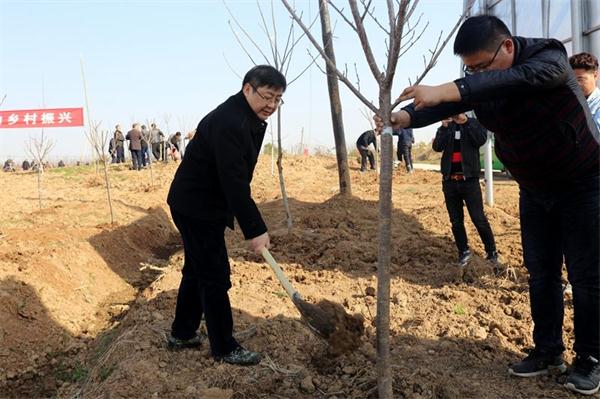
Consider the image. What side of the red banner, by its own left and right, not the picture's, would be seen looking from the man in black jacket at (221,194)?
front

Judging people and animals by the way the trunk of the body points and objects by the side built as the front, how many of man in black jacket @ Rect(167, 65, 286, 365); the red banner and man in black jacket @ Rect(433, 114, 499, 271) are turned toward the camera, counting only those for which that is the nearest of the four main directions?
2

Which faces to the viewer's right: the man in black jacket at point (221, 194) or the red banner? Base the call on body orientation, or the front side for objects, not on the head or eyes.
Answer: the man in black jacket

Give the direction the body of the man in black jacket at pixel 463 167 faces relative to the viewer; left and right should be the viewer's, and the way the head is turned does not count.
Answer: facing the viewer

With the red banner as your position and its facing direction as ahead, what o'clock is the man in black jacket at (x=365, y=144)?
The man in black jacket is roughly at 10 o'clock from the red banner.

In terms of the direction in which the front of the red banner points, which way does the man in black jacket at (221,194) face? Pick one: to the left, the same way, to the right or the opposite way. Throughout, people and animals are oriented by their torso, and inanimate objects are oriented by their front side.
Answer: to the left

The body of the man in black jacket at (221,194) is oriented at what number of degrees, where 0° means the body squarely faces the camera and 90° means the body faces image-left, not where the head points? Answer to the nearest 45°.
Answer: approximately 270°

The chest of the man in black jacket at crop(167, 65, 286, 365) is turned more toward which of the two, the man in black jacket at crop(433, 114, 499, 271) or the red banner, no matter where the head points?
the man in black jacket

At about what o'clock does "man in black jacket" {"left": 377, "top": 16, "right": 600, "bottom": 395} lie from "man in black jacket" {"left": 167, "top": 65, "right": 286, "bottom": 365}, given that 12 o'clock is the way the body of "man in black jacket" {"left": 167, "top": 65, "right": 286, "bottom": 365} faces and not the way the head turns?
"man in black jacket" {"left": 377, "top": 16, "right": 600, "bottom": 395} is roughly at 1 o'clock from "man in black jacket" {"left": 167, "top": 65, "right": 286, "bottom": 365}.

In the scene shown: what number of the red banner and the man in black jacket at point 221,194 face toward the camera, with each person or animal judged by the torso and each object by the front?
1

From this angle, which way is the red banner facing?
toward the camera

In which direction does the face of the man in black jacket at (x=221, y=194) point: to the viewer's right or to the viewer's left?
to the viewer's right

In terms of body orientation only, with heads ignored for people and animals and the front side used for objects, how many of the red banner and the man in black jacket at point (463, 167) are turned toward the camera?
2

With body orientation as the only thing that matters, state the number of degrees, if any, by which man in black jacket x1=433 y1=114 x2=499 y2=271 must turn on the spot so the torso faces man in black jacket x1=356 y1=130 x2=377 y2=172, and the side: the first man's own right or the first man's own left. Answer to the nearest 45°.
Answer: approximately 180°

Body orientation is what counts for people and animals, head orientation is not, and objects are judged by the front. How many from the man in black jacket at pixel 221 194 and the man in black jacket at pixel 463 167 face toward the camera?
1

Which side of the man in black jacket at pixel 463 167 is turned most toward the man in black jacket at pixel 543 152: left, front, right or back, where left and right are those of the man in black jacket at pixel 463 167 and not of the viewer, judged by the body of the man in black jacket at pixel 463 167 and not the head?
front

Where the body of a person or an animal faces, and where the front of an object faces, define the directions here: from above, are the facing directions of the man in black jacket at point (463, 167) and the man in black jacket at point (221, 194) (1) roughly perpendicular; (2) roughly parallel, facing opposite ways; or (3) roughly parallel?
roughly perpendicular

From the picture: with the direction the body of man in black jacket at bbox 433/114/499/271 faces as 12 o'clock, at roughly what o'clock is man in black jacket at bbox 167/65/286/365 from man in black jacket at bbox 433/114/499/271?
man in black jacket at bbox 167/65/286/365 is roughly at 1 o'clock from man in black jacket at bbox 433/114/499/271.
